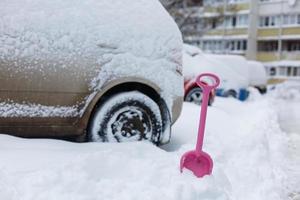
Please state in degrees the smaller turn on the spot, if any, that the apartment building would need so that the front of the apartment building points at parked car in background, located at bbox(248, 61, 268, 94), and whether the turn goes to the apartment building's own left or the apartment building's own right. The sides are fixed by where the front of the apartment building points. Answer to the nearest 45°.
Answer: approximately 45° to the apartment building's own left

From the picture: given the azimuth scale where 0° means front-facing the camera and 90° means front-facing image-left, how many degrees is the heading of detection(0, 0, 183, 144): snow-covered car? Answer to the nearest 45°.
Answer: approximately 90°

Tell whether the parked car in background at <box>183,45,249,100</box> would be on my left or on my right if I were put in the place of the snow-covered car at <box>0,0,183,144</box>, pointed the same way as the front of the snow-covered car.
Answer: on my right

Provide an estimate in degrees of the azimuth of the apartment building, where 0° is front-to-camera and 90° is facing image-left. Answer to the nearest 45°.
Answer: approximately 45°

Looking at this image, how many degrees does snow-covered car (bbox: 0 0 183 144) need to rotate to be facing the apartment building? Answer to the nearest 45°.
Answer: approximately 135° to its right
